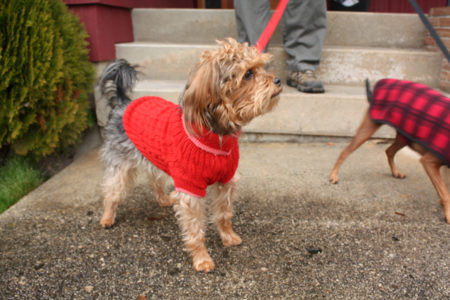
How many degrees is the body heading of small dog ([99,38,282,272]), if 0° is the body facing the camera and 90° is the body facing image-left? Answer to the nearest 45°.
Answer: approximately 315°

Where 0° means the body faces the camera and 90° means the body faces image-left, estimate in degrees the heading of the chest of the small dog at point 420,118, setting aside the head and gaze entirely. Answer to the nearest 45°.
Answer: approximately 315°

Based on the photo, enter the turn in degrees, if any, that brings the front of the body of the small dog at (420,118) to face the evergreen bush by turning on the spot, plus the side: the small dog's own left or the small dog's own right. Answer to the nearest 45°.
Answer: approximately 135° to the small dog's own right

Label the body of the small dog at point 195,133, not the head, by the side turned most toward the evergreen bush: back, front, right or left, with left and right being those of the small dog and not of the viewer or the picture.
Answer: back

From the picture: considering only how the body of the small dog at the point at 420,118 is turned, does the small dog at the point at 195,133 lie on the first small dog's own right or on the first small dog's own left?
on the first small dog's own right

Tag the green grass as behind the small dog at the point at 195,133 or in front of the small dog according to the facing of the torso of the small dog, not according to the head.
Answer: behind

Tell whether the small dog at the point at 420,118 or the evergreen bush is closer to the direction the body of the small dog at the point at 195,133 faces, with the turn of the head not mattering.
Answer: the small dog

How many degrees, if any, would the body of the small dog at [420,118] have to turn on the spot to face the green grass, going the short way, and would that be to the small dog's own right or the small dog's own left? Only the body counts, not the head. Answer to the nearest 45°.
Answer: approximately 135° to the small dog's own right
